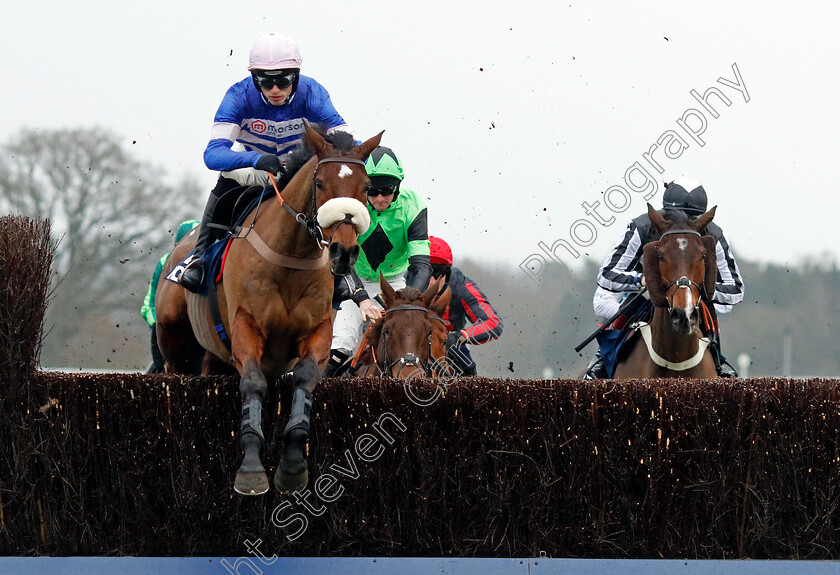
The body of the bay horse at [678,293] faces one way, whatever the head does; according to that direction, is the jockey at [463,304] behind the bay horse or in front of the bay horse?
behind

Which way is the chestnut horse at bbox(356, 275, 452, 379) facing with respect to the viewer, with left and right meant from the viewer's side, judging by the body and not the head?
facing the viewer

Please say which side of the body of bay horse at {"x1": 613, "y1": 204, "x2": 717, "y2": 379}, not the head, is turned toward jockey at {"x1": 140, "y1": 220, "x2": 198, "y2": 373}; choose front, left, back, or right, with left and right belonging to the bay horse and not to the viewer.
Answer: right

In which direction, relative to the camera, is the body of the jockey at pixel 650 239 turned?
toward the camera

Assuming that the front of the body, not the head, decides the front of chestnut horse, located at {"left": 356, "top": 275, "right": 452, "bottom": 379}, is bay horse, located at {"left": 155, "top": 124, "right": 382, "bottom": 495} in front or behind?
in front

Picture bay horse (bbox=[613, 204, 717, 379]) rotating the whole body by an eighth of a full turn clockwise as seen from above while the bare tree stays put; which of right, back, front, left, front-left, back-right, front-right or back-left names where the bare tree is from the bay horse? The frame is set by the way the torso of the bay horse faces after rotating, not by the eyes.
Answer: right

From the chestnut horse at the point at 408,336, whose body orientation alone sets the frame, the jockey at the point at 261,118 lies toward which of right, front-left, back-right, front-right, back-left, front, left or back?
front-right

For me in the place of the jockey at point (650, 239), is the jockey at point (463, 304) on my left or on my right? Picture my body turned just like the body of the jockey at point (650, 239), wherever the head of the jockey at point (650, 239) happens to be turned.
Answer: on my right

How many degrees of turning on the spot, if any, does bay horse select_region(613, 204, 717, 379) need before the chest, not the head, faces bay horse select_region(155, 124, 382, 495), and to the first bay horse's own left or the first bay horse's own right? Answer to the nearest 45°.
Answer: approximately 45° to the first bay horse's own right

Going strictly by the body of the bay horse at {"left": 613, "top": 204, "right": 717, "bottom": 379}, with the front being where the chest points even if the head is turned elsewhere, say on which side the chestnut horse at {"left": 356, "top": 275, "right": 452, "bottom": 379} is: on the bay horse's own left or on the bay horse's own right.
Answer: on the bay horse's own right

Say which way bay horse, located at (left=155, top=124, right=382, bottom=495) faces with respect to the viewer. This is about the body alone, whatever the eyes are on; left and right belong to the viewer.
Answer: facing the viewer and to the right of the viewer
